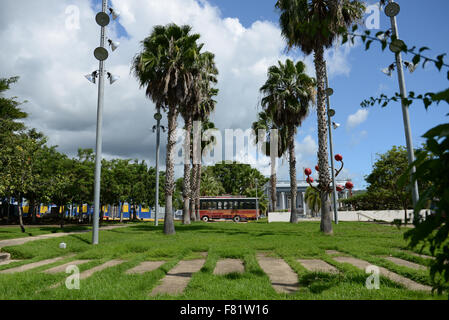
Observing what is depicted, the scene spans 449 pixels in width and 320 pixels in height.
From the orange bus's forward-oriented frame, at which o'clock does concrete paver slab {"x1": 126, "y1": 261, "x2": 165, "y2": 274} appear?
The concrete paver slab is roughly at 9 o'clock from the orange bus.

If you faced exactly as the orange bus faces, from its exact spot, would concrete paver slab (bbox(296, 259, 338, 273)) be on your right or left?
on your left

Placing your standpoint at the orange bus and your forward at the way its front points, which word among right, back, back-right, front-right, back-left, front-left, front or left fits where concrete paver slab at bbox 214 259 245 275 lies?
left

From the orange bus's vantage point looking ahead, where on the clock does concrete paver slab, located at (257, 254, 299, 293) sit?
The concrete paver slab is roughly at 9 o'clock from the orange bus.

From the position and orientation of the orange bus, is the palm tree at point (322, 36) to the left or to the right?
on its left

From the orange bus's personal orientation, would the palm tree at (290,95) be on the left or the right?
on its left

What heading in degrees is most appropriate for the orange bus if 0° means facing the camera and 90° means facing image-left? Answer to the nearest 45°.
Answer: approximately 90°

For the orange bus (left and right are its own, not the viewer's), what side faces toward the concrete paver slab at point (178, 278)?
left

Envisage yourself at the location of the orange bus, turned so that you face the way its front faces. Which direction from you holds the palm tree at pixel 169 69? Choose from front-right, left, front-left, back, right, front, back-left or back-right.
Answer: left
